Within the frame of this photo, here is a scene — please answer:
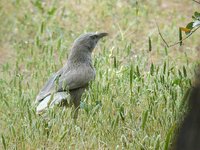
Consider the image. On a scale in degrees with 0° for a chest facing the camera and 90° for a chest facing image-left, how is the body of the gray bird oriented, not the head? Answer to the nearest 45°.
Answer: approximately 270°
